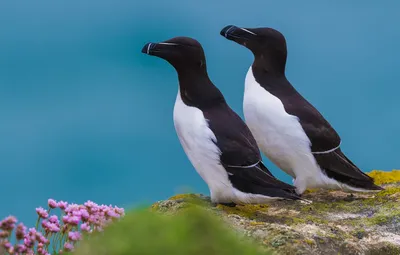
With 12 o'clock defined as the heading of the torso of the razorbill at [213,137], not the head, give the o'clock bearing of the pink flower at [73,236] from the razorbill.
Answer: The pink flower is roughly at 11 o'clock from the razorbill.

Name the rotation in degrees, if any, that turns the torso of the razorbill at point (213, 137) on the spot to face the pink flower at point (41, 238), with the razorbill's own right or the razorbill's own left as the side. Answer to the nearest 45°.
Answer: approximately 45° to the razorbill's own left

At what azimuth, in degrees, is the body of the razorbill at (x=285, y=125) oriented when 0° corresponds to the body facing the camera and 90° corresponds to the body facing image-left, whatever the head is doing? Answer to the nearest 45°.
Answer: approximately 90°

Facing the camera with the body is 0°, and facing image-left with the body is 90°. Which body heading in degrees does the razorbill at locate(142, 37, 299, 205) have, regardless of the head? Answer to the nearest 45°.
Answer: approximately 90°

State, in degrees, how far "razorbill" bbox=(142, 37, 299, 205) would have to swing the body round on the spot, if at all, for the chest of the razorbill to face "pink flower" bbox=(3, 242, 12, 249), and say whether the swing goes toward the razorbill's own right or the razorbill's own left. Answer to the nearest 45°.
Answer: approximately 45° to the razorbill's own left

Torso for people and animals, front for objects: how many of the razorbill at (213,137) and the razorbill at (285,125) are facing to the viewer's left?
2

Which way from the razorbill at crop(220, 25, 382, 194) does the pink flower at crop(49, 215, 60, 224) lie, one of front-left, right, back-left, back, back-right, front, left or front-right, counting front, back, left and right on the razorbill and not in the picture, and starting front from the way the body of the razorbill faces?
front-left

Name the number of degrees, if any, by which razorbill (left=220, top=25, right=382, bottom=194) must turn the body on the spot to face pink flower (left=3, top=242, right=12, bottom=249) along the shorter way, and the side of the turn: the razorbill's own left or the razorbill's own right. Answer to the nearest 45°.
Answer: approximately 45° to the razorbill's own left

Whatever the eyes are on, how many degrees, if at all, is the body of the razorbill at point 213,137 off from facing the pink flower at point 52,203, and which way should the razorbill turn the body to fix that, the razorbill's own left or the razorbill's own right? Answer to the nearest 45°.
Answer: approximately 45° to the razorbill's own left
